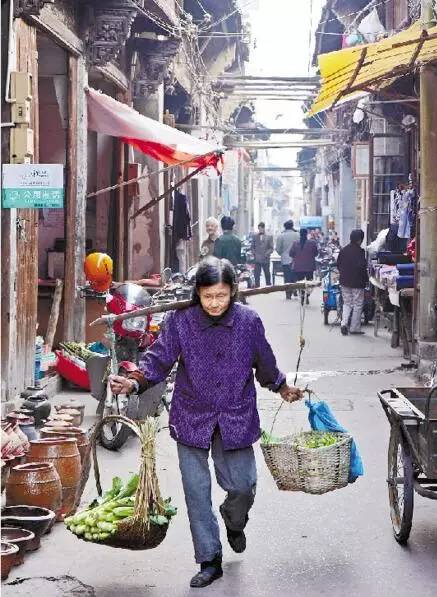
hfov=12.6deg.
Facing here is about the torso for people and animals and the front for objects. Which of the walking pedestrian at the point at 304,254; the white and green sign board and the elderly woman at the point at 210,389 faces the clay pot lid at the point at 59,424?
the white and green sign board

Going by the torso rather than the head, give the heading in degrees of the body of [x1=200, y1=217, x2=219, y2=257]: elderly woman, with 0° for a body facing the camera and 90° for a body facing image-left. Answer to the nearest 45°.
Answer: approximately 0°

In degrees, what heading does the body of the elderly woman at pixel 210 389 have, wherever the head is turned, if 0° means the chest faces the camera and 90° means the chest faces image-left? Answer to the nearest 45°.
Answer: approximately 0°
